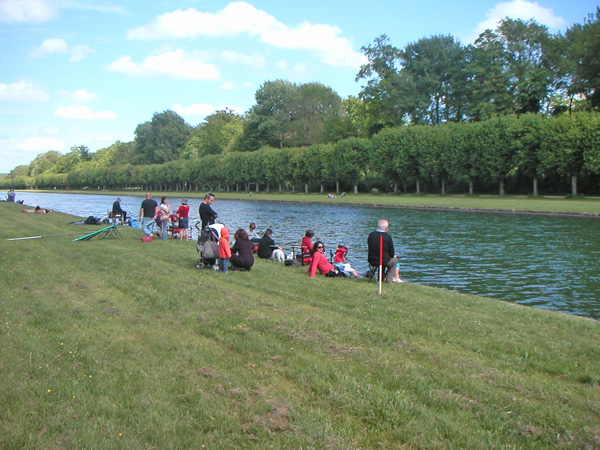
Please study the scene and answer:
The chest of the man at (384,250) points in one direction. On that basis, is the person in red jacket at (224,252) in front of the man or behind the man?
behind

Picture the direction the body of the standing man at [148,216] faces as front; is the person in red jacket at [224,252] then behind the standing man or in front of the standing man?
behind

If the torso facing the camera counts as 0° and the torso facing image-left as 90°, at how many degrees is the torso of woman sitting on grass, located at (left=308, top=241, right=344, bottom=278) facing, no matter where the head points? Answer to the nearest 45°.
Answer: approximately 270°

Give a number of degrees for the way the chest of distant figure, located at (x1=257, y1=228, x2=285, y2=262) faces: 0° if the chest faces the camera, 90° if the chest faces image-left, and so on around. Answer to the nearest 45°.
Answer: approximately 225°

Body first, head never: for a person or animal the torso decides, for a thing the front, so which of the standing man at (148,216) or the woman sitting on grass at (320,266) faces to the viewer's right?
the woman sitting on grass

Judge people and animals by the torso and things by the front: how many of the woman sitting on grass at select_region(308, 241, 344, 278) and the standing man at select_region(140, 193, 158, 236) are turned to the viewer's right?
1

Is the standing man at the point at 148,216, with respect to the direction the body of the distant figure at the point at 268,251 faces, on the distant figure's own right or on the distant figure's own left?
on the distant figure's own left

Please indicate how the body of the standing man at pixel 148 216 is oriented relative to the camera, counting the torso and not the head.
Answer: away from the camera

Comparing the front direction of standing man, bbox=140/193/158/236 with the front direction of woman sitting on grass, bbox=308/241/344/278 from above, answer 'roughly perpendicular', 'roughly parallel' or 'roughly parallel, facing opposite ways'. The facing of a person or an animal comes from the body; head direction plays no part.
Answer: roughly perpendicular
